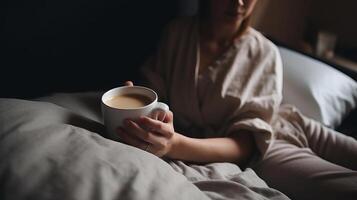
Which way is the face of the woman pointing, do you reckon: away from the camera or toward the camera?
toward the camera

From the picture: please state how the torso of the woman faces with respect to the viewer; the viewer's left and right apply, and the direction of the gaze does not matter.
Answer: facing the viewer and to the left of the viewer
